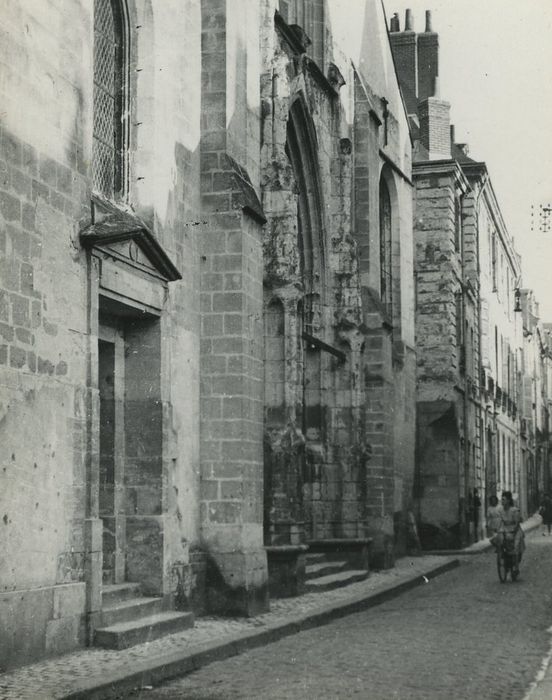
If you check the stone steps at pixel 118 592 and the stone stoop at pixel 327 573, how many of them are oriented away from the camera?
0

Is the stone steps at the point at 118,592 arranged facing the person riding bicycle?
no

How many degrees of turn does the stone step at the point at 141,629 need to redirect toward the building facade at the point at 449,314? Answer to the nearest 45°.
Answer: approximately 135° to its left

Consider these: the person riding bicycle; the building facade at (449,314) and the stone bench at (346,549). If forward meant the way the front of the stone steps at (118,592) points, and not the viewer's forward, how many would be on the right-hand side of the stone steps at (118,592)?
0

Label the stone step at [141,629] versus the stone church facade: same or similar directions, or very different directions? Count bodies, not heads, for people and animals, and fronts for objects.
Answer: same or similar directions

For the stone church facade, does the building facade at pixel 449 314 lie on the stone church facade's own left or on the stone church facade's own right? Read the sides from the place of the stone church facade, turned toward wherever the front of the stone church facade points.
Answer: on the stone church facade's own left

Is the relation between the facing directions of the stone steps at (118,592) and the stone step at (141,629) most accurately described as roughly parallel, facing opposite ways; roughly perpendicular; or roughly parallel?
roughly parallel

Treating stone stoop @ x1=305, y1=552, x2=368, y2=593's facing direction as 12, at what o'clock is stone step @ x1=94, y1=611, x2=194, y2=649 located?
The stone step is roughly at 2 o'clock from the stone stoop.

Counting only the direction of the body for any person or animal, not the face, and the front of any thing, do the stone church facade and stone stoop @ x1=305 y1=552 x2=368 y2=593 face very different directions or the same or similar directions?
same or similar directions

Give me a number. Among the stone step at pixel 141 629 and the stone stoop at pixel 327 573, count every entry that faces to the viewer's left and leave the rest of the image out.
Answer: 0

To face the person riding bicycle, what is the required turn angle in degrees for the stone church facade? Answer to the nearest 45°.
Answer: approximately 90° to its left

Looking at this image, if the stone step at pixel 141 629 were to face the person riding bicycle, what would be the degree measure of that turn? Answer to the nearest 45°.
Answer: approximately 90° to its left

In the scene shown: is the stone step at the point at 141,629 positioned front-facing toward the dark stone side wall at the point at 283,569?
no

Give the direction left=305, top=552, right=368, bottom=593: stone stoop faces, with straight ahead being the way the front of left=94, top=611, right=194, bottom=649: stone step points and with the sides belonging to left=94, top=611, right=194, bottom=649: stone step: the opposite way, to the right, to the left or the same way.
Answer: the same way

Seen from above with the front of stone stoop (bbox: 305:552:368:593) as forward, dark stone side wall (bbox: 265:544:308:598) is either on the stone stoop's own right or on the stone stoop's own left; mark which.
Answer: on the stone stoop's own right

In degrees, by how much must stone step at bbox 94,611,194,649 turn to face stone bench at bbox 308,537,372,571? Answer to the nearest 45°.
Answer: approximately 135° to its left

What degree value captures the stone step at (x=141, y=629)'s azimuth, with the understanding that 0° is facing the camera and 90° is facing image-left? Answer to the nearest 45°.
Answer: approximately 315°
